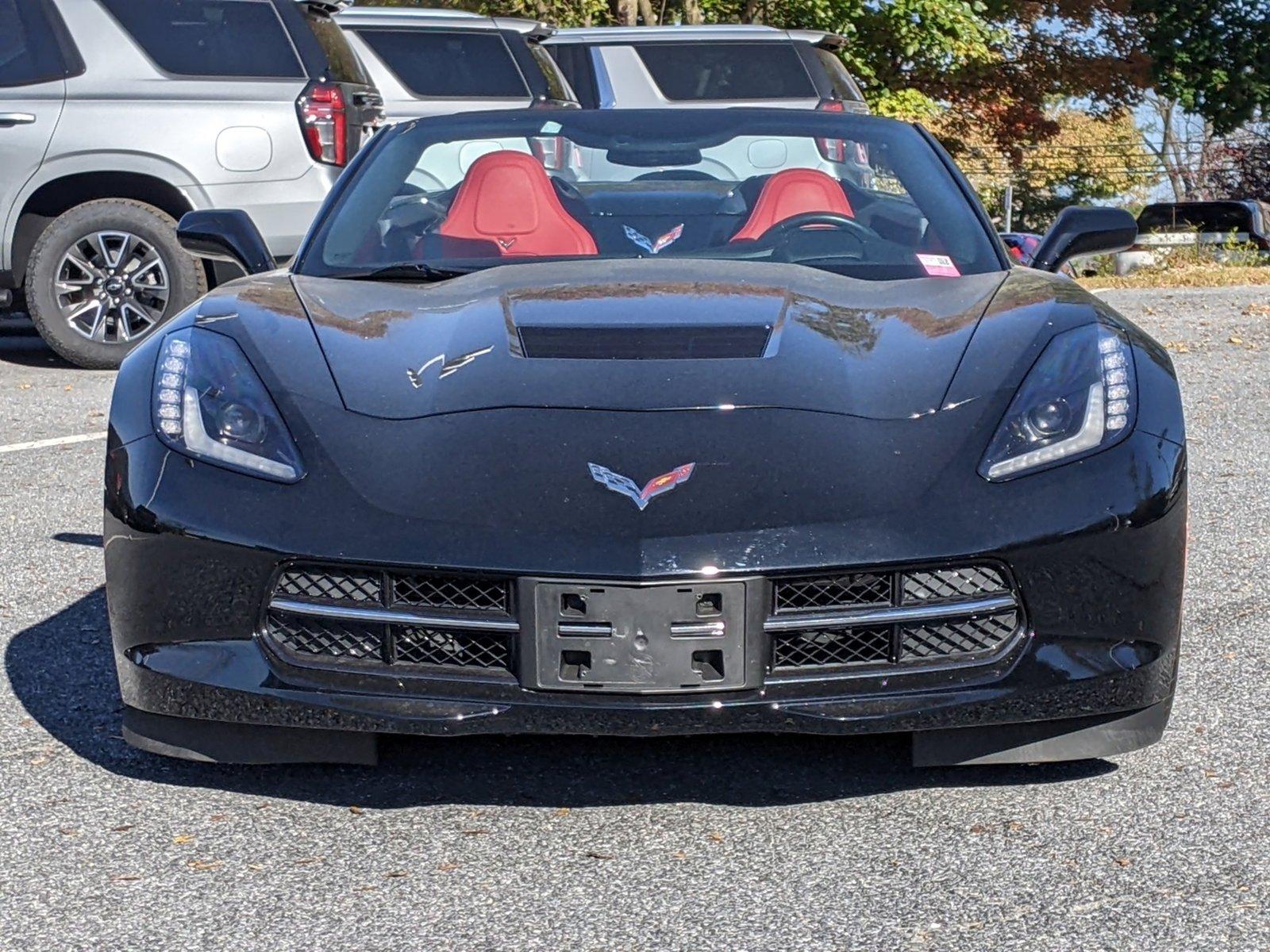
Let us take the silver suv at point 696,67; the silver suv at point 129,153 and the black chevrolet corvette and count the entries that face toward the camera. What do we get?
1

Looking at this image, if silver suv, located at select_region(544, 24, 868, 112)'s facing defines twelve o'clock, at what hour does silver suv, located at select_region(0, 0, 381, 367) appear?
silver suv, located at select_region(0, 0, 381, 367) is roughly at 10 o'clock from silver suv, located at select_region(544, 24, 868, 112).

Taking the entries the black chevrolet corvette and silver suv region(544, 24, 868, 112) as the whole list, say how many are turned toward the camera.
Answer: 1

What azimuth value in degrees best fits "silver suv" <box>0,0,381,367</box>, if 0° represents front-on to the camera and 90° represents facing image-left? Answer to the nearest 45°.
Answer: approximately 90°

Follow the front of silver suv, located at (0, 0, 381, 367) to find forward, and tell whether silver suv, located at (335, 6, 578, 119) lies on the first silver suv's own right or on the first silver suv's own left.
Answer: on the first silver suv's own right
